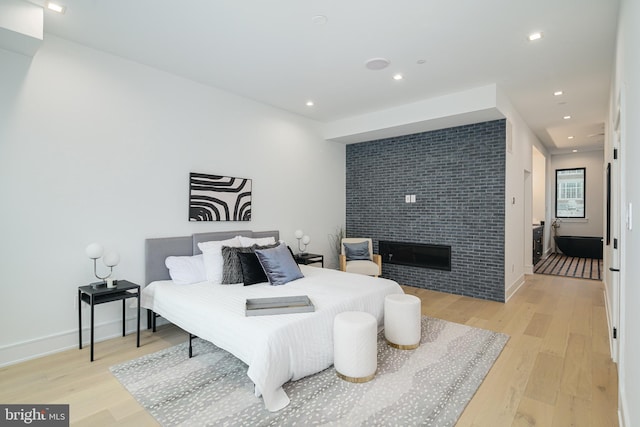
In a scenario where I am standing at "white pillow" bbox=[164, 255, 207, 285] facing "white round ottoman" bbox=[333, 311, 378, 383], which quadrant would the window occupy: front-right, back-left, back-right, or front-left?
front-left

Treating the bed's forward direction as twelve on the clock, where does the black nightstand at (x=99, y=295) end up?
The black nightstand is roughly at 5 o'clock from the bed.

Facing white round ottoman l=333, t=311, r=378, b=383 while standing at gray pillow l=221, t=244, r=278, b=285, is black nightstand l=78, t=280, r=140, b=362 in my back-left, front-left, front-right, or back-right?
back-right

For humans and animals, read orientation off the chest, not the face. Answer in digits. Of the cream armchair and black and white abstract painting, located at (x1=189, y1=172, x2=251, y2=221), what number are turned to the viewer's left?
0

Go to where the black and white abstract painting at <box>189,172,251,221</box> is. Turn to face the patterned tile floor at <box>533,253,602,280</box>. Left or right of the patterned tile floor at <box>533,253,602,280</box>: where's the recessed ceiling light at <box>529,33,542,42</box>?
right

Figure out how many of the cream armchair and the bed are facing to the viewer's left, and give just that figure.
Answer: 0

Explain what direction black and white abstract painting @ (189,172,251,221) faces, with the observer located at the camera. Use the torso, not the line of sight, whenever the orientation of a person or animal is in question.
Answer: facing the viewer and to the right of the viewer

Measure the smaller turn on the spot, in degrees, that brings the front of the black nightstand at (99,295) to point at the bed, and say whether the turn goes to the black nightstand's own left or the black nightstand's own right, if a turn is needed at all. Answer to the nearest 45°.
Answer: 0° — it already faces it

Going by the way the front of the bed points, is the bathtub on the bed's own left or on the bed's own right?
on the bed's own left

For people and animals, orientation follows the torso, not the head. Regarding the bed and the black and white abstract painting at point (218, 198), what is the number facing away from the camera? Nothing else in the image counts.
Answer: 0

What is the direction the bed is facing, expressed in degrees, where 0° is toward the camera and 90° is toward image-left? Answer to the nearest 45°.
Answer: approximately 315°

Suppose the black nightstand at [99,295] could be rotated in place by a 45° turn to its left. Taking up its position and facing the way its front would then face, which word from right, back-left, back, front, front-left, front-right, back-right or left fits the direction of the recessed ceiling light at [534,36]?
front-right
